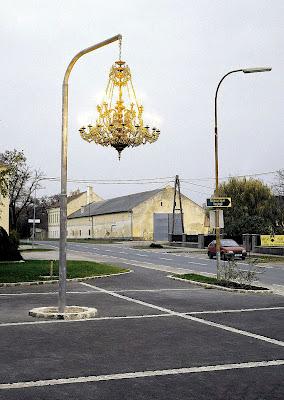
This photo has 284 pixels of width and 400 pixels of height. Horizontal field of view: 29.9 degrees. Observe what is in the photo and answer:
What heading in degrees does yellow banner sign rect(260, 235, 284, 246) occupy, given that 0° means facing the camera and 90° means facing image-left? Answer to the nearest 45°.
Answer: approximately 0°
